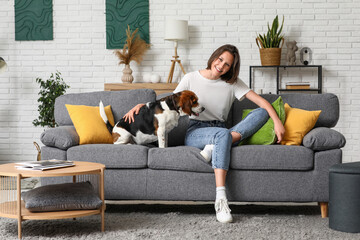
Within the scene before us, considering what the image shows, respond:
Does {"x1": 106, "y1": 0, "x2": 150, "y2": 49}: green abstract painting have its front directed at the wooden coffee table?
yes

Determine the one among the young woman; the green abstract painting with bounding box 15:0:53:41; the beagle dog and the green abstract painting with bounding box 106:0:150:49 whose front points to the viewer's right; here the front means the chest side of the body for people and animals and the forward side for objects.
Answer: the beagle dog

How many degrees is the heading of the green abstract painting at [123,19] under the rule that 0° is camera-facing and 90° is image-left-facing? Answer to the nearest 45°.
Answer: approximately 0°

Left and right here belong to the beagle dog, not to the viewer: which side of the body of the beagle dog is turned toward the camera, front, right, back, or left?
right

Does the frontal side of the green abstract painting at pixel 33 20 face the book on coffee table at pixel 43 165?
yes

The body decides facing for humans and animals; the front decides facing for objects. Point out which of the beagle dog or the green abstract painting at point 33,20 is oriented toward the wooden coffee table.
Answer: the green abstract painting

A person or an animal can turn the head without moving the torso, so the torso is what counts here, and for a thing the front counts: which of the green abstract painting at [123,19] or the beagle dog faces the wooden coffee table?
the green abstract painting

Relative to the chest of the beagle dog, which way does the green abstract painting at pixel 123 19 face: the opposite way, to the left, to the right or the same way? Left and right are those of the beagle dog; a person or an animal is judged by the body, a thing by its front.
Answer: to the right

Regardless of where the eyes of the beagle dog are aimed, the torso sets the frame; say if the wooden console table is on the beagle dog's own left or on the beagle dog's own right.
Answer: on the beagle dog's own left

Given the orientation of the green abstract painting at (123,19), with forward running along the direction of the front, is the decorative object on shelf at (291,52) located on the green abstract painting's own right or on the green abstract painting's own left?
on the green abstract painting's own left
